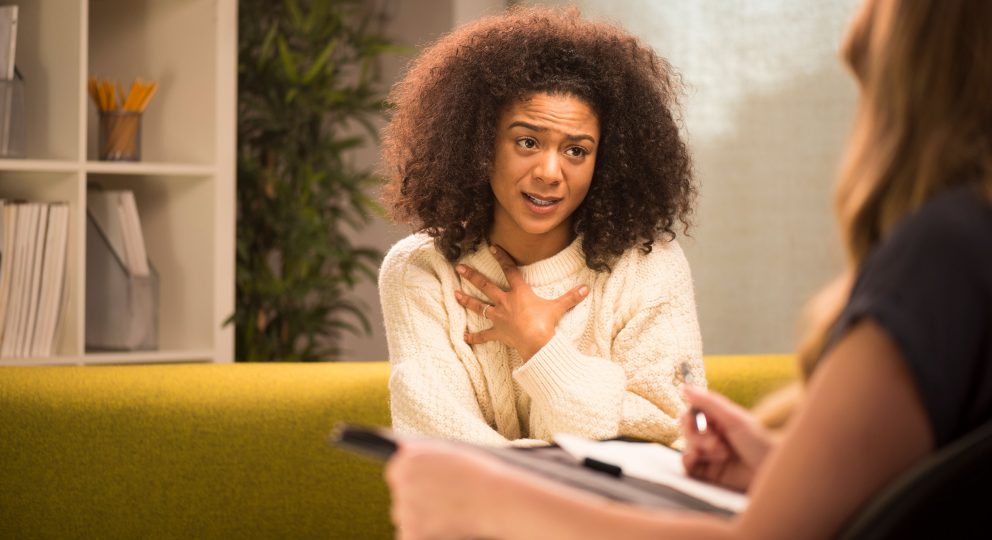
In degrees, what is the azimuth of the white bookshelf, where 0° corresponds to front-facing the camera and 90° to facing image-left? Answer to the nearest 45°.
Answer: approximately 0°

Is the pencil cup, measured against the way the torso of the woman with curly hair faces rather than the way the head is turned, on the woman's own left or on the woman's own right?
on the woman's own right

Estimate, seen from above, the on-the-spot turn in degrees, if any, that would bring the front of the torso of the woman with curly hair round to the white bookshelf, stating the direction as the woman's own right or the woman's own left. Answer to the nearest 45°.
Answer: approximately 135° to the woman's own right

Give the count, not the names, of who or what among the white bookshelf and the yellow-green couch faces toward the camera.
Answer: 2

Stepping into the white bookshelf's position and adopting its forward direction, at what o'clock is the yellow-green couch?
The yellow-green couch is roughly at 12 o'clock from the white bookshelf.

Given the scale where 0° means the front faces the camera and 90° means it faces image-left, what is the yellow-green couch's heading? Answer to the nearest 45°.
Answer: approximately 0°

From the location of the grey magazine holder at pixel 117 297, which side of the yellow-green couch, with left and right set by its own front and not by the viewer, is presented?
back

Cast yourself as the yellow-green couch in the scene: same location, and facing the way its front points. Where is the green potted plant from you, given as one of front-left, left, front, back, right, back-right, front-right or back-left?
back

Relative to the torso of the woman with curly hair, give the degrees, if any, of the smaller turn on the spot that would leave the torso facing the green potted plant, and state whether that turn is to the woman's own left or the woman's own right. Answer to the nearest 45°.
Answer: approximately 135° to the woman's own right
